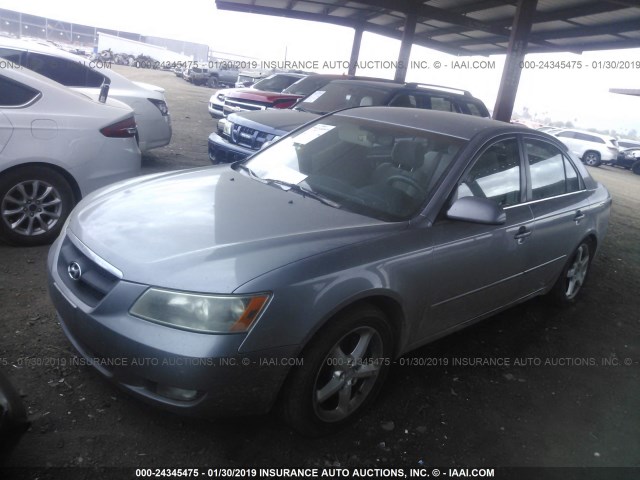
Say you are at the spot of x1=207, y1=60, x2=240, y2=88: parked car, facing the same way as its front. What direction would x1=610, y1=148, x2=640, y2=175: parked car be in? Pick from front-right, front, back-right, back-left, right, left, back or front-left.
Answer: left

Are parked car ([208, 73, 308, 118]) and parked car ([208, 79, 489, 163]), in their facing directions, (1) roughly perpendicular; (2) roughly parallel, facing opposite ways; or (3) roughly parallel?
roughly parallel

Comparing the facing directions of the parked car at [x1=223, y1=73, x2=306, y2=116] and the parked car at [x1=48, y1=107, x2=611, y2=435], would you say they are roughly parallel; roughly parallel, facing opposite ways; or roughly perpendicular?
roughly parallel

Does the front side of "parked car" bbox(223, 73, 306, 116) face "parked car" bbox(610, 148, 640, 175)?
no

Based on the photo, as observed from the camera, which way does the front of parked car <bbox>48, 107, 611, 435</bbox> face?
facing the viewer and to the left of the viewer

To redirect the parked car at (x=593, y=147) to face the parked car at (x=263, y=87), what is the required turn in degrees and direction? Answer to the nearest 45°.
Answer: approximately 90° to its left

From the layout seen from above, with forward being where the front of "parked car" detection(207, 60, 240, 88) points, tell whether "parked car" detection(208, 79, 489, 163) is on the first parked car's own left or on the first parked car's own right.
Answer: on the first parked car's own left

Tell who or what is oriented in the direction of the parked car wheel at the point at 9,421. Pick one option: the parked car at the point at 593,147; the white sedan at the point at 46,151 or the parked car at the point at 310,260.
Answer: the parked car at the point at 310,260

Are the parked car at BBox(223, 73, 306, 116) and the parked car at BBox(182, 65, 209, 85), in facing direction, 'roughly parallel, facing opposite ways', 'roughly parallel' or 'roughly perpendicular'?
roughly parallel

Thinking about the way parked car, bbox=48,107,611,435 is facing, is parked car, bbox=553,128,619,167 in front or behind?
behind

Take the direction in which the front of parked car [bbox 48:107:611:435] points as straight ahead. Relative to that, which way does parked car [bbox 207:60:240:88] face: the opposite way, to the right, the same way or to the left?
the same way

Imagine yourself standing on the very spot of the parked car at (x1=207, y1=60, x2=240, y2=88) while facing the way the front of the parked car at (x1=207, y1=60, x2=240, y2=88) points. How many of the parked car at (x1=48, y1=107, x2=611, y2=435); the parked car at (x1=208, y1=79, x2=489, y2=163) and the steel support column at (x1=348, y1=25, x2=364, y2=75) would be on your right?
0

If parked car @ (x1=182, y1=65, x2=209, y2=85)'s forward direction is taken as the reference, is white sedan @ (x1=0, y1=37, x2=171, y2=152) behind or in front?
in front
